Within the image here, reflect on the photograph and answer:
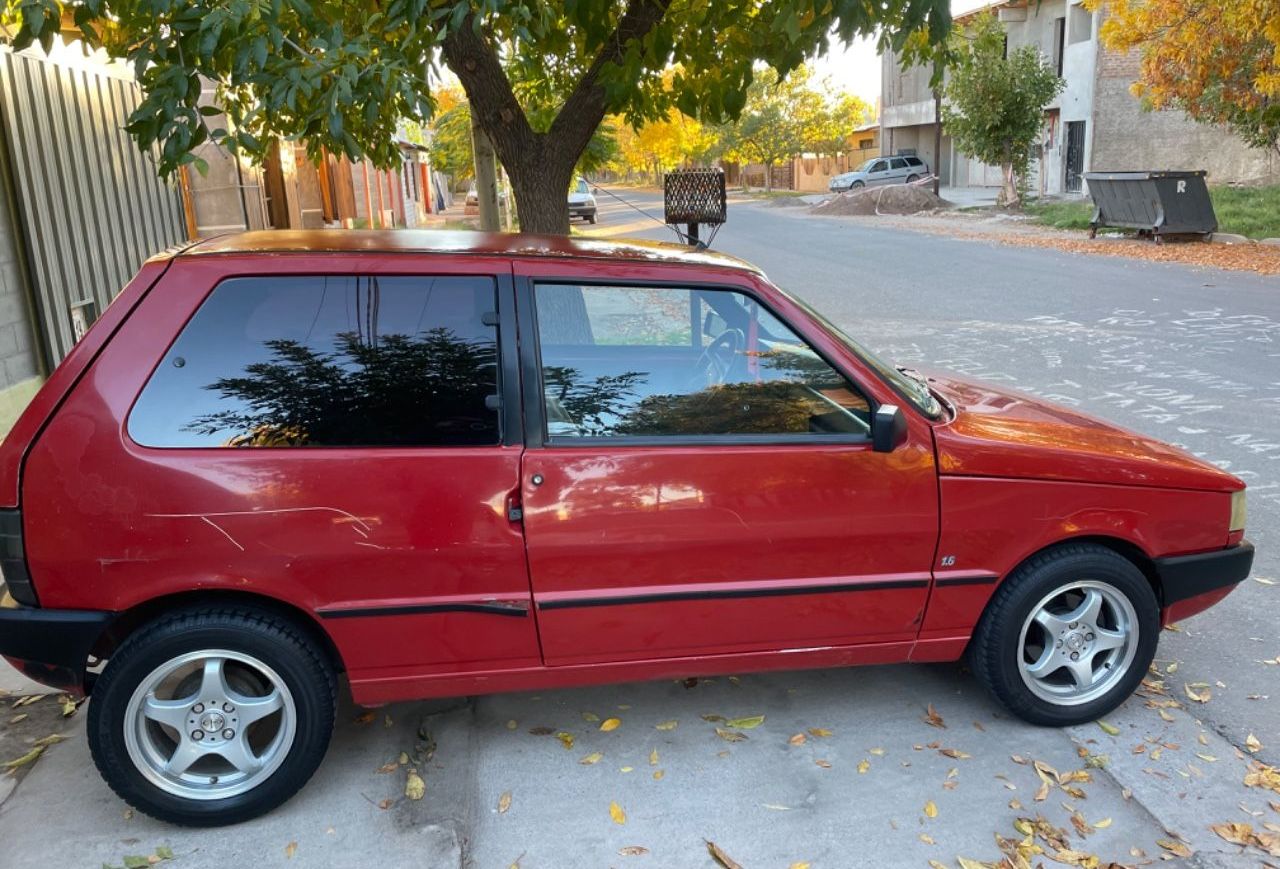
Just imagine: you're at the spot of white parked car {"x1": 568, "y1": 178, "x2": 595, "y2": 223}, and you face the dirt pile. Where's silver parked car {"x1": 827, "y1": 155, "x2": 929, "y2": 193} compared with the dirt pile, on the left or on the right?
left

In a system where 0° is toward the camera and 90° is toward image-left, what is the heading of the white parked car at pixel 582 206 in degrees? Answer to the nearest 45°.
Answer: approximately 0°

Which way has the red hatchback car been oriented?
to the viewer's right

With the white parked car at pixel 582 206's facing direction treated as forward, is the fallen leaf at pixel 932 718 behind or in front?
in front

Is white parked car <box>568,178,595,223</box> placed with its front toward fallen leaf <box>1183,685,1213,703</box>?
yes

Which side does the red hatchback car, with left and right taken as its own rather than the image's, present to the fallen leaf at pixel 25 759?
back

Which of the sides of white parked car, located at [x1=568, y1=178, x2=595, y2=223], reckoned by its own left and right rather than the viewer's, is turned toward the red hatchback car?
front

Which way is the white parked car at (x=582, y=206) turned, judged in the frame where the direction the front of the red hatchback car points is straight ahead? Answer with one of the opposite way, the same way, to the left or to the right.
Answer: to the right

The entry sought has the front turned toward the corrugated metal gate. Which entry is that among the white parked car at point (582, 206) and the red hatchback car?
the white parked car

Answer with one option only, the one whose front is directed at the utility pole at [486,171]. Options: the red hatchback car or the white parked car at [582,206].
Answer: the white parked car

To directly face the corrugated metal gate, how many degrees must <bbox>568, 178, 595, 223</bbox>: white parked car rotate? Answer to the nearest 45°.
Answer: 0° — it already faces it

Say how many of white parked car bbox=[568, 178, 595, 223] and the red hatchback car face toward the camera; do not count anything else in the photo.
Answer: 1

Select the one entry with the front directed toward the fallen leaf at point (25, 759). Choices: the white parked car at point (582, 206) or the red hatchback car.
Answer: the white parked car

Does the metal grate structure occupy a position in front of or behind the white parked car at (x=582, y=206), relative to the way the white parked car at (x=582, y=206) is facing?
in front
